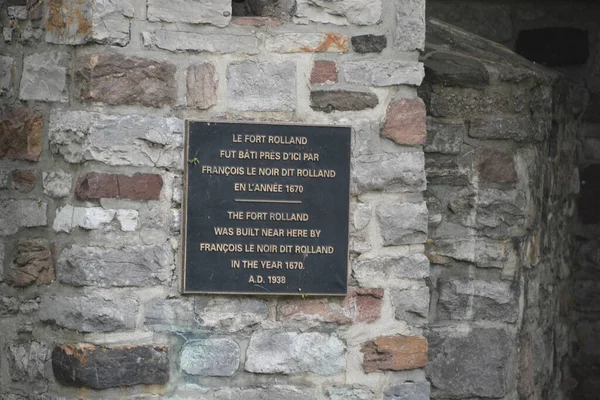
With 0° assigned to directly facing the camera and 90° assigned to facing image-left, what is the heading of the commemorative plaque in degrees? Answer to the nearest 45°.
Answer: approximately 0°
